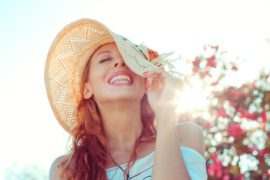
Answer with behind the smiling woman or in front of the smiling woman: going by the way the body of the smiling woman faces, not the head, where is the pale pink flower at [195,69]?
behind

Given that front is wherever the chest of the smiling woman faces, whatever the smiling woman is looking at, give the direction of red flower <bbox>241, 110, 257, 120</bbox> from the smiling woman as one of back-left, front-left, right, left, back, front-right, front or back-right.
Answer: back-left

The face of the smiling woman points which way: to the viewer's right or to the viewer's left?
to the viewer's right

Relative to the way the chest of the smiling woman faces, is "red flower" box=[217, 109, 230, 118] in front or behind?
behind

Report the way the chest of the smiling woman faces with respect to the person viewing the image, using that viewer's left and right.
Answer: facing the viewer

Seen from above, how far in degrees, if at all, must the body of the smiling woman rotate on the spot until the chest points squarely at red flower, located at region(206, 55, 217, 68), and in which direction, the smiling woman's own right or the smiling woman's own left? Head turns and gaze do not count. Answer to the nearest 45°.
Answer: approximately 135° to the smiling woman's own left

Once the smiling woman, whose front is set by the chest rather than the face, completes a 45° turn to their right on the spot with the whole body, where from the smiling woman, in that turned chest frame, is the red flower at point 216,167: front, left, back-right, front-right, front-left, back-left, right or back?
back

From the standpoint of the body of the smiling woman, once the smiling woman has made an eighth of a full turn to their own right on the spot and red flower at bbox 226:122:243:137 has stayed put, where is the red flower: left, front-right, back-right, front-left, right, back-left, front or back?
back

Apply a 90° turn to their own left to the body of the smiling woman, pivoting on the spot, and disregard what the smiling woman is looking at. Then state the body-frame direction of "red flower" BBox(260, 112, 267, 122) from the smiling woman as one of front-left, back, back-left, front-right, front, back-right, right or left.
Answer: front-left
